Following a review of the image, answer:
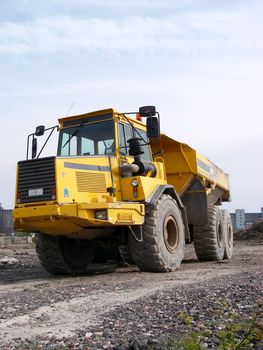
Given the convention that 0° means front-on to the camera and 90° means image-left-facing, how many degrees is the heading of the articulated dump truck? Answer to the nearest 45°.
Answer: approximately 45°

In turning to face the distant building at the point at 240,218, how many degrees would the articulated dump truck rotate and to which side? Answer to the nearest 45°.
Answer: approximately 135° to its right
